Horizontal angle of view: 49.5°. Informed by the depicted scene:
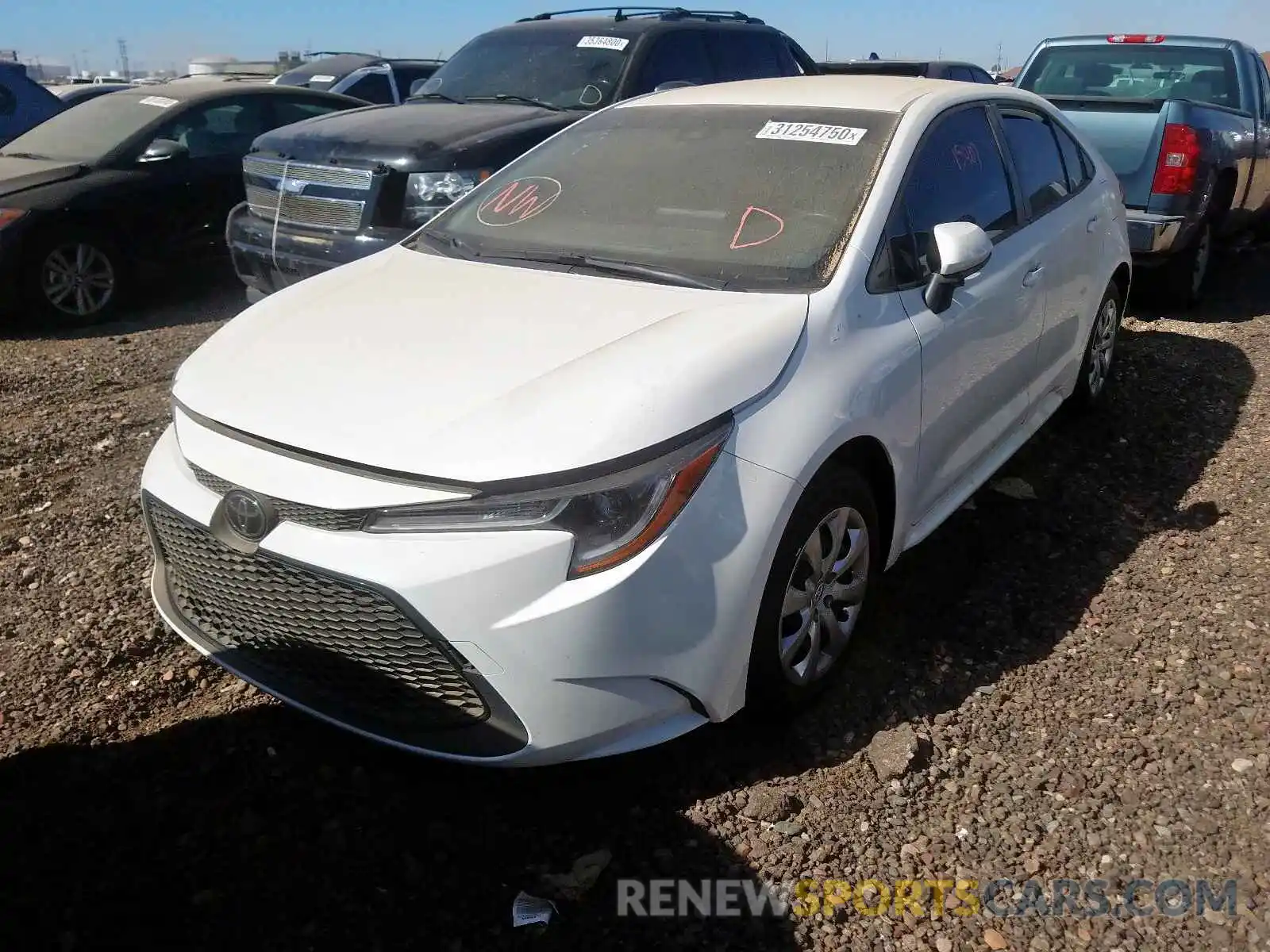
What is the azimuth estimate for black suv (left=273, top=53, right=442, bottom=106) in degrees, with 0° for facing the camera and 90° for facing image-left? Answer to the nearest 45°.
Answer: approximately 45°

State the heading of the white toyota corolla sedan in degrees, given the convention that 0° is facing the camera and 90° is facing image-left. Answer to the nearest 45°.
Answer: approximately 45°

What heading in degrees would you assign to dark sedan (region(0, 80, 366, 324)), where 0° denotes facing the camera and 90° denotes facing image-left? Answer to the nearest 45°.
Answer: approximately 45°

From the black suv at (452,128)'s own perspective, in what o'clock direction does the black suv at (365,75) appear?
the black suv at (365,75) is roughly at 4 o'clock from the black suv at (452,128).

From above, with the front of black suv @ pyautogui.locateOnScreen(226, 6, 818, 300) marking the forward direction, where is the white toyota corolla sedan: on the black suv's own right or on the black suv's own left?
on the black suv's own left

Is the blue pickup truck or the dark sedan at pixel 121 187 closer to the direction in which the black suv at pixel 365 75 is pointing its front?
the dark sedan

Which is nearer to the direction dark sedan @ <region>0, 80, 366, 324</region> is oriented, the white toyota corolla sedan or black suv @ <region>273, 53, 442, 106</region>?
the white toyota corolla sedan

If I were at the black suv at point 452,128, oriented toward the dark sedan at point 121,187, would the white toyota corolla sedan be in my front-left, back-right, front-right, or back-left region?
back-left

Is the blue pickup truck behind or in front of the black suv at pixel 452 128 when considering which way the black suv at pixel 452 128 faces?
behind
